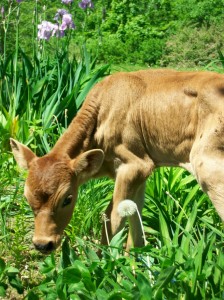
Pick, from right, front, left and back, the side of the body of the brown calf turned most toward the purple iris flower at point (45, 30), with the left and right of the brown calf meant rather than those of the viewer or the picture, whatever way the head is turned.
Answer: right

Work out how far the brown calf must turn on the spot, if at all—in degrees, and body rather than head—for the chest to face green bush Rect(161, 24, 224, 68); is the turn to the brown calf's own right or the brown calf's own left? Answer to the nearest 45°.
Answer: approximately 90° to the brown calf's own right

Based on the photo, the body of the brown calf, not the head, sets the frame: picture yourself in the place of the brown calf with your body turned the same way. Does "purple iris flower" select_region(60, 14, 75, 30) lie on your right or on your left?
on your right

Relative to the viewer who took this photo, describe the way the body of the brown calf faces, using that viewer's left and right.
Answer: facing to the left of the viewer
